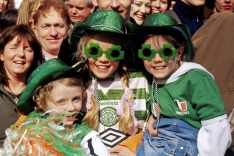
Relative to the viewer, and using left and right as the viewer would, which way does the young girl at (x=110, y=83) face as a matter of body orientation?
facing the viewer

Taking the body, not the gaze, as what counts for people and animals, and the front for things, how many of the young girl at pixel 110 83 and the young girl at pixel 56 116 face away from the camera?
0

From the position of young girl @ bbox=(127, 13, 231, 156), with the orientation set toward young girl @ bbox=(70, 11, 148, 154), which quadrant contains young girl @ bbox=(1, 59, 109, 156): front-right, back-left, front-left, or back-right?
front-left

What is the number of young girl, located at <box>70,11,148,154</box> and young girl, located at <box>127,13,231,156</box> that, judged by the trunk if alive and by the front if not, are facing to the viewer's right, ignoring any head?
0

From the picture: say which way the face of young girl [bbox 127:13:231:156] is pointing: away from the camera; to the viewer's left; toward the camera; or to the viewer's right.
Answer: toward the camera

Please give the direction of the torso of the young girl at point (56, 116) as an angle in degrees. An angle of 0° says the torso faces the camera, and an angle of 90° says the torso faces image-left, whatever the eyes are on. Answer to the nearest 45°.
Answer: approximately 315°

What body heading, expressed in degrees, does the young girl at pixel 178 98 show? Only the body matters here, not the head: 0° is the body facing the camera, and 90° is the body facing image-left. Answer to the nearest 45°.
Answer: approximately 45°

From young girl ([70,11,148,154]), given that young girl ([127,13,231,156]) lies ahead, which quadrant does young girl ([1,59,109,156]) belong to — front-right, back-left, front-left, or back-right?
back-right

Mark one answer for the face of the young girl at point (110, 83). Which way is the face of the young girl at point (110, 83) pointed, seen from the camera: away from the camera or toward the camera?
toward the camera

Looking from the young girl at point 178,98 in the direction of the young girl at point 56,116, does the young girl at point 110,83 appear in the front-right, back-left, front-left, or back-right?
front-right

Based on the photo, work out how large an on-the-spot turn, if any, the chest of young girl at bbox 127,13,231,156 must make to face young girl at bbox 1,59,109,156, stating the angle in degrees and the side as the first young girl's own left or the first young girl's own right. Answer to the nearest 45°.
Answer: approximately 45° to the first young girl's own right
